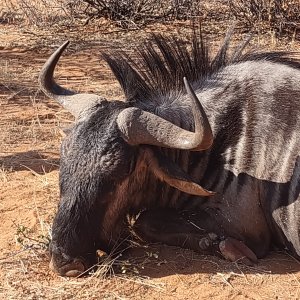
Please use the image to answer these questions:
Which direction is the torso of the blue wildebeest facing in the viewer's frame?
to the viewer's left

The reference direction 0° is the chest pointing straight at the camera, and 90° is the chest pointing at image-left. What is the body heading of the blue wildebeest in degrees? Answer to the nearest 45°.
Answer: approximately 90°
